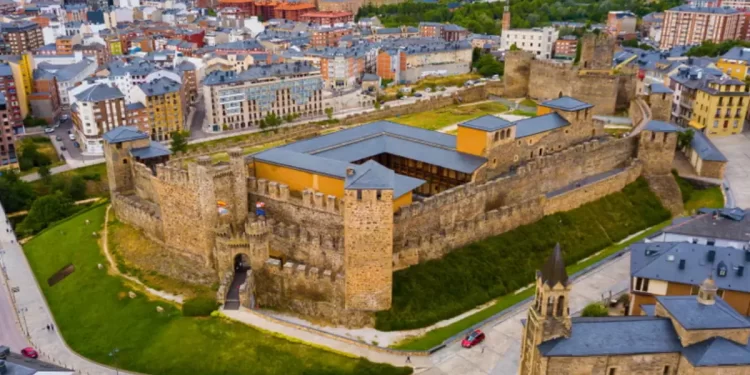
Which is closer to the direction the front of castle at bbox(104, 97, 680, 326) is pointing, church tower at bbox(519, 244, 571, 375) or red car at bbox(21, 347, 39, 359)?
the red car

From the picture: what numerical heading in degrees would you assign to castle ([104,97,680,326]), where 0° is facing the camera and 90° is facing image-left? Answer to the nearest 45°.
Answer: approximately 45°

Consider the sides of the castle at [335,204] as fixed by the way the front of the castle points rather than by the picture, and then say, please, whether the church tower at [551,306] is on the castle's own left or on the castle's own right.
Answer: on the castle's own left

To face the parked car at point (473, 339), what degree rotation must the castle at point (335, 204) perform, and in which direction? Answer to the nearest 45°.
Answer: approximately 90° to its left

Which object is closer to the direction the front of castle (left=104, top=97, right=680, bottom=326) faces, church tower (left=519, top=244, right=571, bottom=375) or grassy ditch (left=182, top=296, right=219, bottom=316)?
the grassy ditch

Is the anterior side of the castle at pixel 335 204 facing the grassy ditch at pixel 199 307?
yes

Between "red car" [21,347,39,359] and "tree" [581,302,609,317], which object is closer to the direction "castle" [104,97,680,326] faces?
the red car

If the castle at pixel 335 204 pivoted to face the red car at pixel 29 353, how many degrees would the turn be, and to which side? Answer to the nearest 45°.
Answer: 0° — it already faces it

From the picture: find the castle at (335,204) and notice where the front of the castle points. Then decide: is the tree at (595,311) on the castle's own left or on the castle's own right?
on the castle's own left
